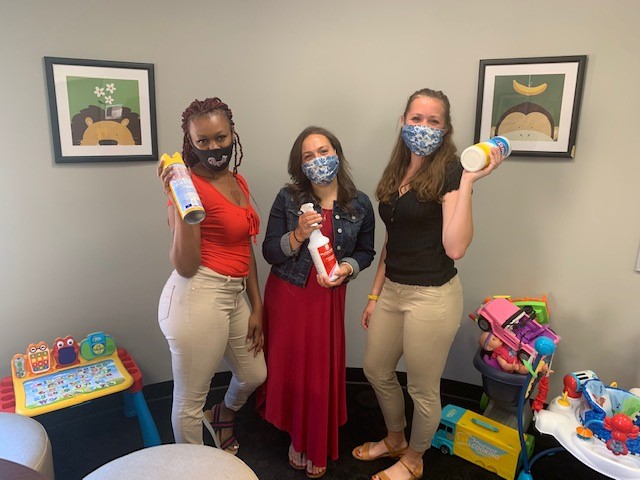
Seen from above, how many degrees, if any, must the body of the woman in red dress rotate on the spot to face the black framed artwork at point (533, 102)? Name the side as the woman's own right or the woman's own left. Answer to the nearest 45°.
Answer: approximately 90° to the woman's own left

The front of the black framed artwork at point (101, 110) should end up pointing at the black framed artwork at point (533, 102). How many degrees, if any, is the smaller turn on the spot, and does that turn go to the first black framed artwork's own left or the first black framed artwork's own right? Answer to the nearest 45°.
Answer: approximately 45° to the first black framed artwork's own left

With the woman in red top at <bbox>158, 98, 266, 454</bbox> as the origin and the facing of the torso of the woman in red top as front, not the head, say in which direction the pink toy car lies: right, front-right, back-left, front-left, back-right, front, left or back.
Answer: front-left

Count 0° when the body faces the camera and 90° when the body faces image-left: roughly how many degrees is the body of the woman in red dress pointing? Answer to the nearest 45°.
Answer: approximately 0°

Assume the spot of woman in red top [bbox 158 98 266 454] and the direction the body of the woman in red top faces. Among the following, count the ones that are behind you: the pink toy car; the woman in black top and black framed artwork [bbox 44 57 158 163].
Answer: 1

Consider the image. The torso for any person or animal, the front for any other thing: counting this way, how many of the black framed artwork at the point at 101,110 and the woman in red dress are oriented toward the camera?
2

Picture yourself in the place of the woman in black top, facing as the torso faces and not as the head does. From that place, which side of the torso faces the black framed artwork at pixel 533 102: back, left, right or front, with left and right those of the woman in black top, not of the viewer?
back

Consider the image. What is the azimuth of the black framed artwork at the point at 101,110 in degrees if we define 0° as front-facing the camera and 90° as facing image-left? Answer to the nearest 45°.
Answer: approximately 0°
